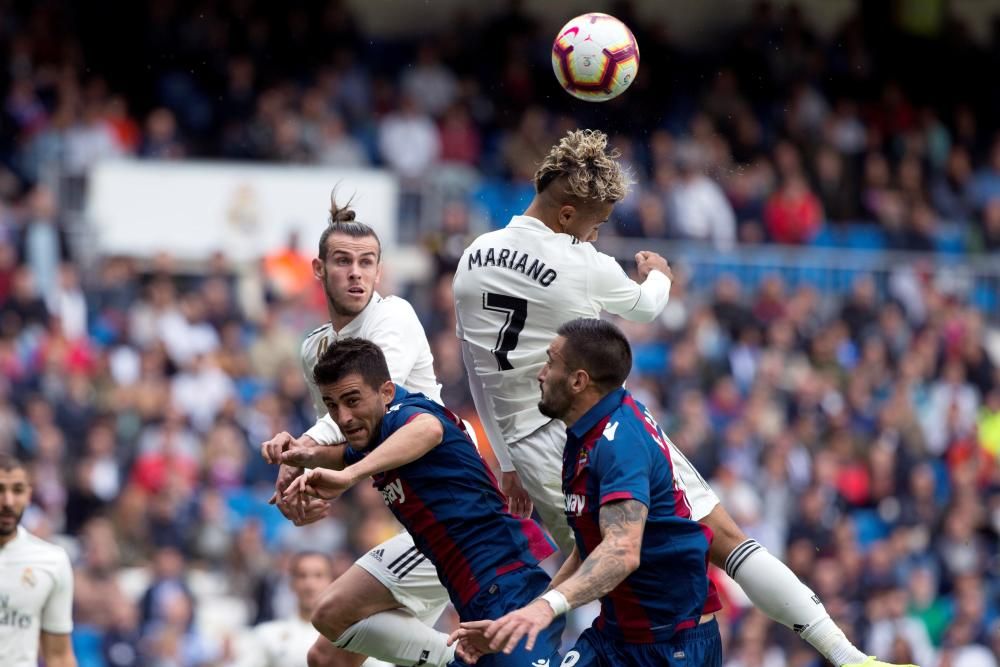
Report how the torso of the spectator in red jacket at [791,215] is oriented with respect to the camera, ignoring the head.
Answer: toward the camera

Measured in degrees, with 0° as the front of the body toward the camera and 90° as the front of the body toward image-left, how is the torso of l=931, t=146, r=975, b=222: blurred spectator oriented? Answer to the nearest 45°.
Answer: approximately 0°

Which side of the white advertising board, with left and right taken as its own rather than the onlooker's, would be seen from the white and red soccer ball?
front

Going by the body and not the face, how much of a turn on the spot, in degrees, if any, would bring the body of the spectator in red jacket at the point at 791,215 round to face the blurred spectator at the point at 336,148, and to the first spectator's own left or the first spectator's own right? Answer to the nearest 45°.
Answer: approximately 45° to the first spectator's own right

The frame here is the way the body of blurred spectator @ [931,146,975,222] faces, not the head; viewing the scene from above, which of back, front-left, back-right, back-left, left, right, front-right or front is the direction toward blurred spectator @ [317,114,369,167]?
front-right

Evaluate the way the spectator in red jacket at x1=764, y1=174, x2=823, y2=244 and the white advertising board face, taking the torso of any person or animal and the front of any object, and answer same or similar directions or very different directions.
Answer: same or similar directions

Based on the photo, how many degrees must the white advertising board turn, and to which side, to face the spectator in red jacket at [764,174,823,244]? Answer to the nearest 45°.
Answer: approximately 90° to its left

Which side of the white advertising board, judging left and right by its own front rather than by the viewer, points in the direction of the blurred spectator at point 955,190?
left

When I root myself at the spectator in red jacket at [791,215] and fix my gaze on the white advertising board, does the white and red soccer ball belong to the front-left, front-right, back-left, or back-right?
front-left

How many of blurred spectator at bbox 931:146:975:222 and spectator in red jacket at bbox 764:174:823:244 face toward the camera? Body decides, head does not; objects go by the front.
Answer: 2

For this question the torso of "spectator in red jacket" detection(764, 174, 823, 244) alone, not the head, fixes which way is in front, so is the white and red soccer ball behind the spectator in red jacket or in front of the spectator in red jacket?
in front

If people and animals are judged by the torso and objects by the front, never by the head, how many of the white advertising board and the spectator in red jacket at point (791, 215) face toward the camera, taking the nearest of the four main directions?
2

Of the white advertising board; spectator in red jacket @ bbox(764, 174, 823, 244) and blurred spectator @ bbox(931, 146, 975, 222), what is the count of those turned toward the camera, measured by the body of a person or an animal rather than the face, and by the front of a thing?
3

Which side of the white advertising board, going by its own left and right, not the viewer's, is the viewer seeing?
front

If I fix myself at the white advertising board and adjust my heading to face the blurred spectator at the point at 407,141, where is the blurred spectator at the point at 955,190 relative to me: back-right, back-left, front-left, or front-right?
front-right

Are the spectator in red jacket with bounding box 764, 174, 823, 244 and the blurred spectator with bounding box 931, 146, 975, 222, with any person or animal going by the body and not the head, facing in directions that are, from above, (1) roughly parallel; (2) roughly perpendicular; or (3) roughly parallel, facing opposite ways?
roughly parallel
